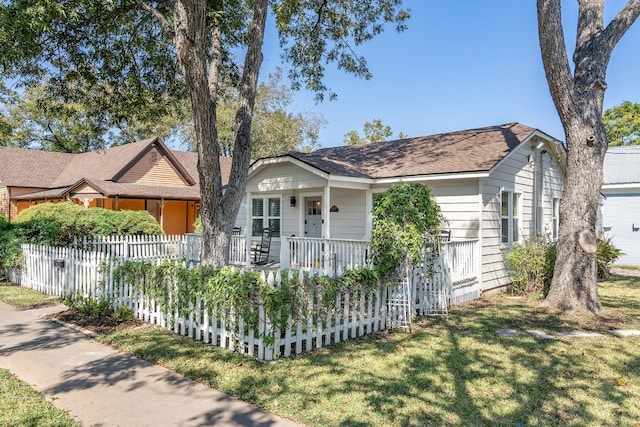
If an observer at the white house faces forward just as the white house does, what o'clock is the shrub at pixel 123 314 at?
The shrub is roughly at 12 o'clock from the white house.

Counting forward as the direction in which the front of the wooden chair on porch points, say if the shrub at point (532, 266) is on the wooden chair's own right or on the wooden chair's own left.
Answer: on the wooden chair's own left

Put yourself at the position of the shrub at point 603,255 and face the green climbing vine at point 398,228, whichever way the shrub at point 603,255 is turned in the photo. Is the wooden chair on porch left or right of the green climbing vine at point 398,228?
right

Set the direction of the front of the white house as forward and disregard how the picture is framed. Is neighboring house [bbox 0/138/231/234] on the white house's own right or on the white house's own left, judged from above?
on the white house's own right

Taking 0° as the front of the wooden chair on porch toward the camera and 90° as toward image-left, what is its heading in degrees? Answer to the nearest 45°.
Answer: approximately 45°

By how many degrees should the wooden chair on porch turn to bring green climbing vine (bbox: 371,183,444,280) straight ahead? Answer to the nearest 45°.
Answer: approximately 45° to its left
